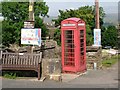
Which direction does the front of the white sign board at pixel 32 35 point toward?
toward the camera

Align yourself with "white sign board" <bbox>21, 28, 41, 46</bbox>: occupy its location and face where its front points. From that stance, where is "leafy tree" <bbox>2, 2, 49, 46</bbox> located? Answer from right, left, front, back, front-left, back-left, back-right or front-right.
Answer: back

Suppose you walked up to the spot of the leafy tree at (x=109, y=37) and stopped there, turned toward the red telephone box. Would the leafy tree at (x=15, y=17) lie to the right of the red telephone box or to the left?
right

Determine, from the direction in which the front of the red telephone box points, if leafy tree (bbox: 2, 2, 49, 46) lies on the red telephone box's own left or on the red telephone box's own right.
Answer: on the red telephone box's own right

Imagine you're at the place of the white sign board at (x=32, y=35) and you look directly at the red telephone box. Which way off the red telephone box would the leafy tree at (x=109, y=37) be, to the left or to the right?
left

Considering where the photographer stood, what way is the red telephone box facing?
facing the viewer and to the left of the viewer

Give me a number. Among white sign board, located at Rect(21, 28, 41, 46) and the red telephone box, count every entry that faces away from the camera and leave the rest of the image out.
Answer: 0
